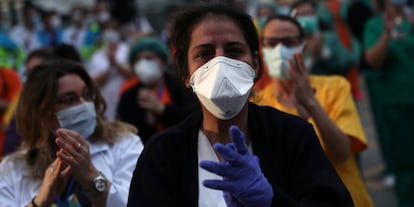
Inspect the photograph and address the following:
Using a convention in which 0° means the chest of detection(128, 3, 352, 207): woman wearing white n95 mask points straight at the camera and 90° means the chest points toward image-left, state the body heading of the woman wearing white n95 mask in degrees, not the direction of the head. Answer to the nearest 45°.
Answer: approximately 0°

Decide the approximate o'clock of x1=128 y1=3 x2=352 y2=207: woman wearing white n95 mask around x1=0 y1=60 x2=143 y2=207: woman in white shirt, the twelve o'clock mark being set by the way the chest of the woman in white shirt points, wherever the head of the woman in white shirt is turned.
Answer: The woman wearing white n95 mask is roughly at 11 o'clock from the woman in white shirt.

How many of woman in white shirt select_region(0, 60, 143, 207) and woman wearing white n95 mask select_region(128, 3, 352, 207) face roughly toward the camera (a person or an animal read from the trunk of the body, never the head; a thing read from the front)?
2

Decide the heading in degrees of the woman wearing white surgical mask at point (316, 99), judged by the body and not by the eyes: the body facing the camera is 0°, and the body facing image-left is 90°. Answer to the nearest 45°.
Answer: approximately 45°

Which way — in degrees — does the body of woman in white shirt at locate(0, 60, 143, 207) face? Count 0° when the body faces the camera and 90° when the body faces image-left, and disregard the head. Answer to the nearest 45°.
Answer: approximately 0°

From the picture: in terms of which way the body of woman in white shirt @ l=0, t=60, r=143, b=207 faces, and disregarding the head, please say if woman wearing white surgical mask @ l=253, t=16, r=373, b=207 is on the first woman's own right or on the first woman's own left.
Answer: on the first woman's own left
